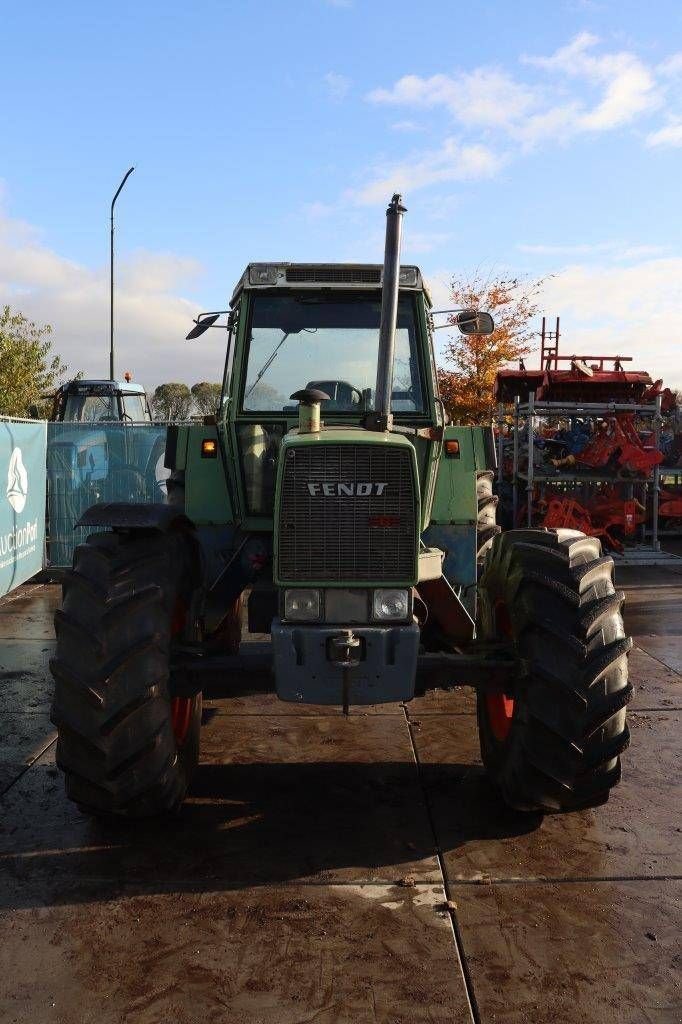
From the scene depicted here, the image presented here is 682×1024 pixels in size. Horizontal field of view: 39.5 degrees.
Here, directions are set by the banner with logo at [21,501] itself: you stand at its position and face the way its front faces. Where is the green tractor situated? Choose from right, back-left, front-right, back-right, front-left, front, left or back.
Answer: front-right

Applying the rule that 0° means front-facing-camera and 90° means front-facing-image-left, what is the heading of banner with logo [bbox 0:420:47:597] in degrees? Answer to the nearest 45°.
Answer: approximately 315°

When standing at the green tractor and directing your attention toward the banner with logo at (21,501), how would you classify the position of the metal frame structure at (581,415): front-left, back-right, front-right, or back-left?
front-right

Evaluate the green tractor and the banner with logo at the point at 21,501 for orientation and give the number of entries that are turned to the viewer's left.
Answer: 0

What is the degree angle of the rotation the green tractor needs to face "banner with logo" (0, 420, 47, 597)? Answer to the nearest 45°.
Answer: approximately 135° to its right

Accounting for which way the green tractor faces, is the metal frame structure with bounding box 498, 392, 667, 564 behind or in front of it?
behind

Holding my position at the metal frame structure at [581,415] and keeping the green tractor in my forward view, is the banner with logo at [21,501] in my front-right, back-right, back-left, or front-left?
front-right

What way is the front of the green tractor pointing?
toward the camera

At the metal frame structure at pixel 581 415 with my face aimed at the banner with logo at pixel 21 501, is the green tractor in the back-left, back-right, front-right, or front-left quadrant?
front-left

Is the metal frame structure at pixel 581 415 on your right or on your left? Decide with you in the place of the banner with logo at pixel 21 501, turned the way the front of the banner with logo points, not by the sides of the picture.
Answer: on your left
